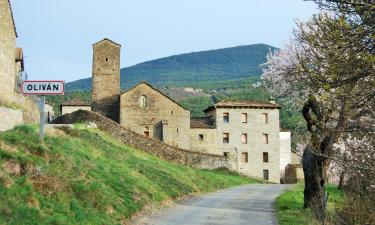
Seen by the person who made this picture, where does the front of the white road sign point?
facing the viewer

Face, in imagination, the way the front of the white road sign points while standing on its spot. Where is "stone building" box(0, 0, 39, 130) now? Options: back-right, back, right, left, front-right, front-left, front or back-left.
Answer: back

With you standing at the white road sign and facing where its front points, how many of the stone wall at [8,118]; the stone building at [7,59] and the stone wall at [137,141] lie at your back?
3

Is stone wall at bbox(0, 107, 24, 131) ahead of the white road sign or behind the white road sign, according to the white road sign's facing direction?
behind

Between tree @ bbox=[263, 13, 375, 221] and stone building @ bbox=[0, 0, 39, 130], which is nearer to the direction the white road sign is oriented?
the tree

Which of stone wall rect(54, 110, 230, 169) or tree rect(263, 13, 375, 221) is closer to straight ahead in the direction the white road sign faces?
the tree

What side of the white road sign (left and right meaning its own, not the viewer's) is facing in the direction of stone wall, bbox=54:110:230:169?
back

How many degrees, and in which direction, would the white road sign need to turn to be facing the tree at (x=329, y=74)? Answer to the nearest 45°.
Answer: approximately 45° to its left

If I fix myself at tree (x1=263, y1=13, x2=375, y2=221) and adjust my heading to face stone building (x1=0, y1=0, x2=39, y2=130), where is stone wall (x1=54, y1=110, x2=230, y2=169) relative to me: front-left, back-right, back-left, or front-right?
front-right

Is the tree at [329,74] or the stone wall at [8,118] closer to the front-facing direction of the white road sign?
the tree
